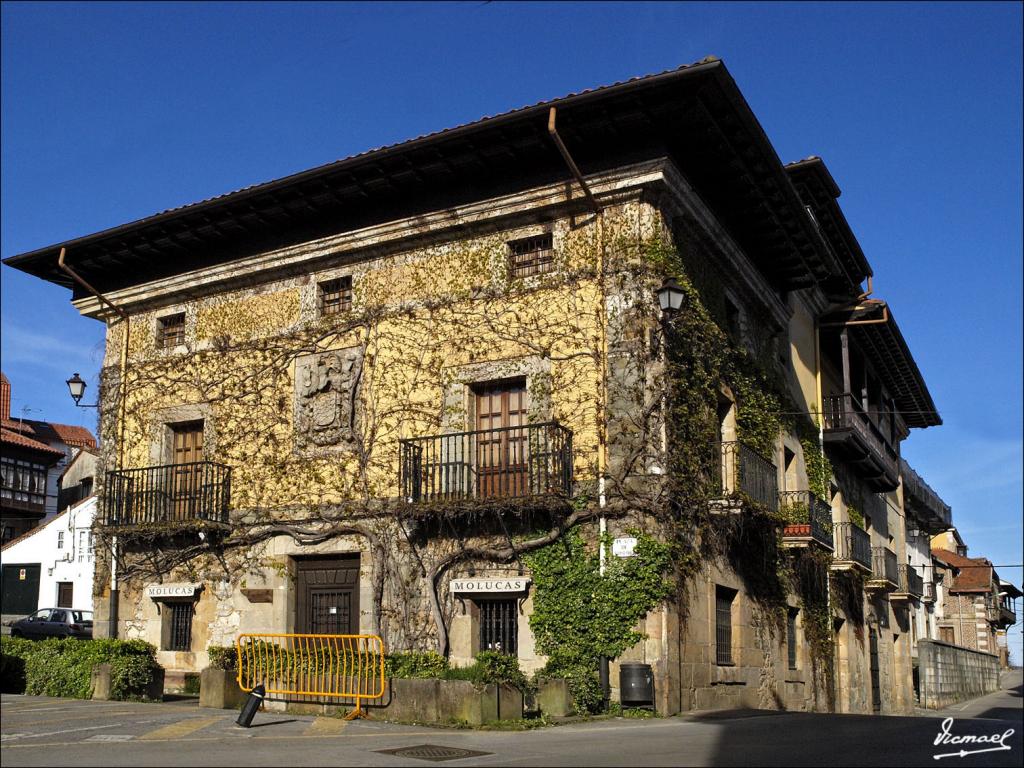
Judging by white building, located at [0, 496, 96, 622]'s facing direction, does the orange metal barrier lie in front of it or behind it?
in front

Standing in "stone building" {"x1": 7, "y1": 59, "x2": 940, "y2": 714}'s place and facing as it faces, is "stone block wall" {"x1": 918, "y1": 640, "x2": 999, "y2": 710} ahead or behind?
behind

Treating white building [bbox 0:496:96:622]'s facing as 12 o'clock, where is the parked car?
The parked car is roughly at 12 o'clock from the white building.

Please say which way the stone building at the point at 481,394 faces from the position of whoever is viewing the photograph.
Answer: facing the viewer and to the left of the viewer

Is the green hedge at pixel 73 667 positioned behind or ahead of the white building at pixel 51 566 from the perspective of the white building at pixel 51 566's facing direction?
ahead

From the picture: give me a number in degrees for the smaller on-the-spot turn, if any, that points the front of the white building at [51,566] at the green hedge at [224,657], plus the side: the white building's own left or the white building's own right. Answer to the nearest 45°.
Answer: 0° — it already faces it

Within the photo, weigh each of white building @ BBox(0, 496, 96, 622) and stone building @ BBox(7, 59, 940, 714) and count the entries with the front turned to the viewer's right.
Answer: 0

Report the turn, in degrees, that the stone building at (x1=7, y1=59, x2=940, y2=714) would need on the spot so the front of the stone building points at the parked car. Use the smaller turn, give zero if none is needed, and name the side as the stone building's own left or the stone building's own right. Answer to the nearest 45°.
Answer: approximately 90° to the stone building's own right

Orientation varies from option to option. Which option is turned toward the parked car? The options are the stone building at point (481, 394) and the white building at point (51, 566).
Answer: the white building

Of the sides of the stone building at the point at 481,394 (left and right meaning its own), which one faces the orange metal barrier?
front

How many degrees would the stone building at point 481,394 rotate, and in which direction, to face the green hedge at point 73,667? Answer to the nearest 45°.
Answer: approximately 45° to its right

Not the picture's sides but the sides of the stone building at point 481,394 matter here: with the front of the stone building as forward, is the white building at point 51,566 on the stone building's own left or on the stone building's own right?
on the stone building's own right
